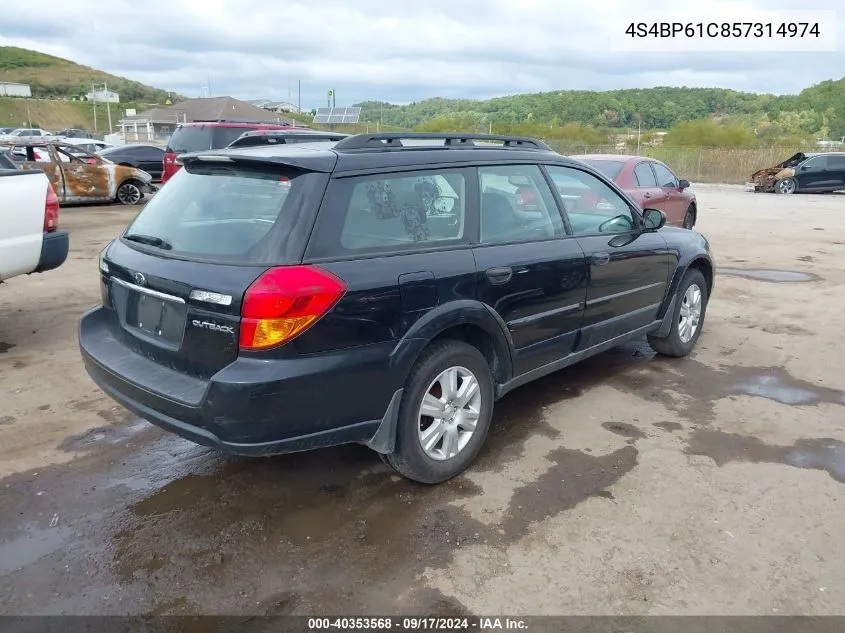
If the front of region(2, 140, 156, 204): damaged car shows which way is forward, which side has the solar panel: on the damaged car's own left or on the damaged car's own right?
on the damaged car's own left

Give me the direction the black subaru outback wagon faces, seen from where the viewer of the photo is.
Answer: facing away from the viewer and to the right of the viewer

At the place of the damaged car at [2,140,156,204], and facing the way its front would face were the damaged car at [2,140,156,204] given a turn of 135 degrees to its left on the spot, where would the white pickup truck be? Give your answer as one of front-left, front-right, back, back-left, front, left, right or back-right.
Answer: back-left

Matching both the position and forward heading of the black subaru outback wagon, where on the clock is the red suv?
The red suv is roughly at 10 o'clock from the black subaru outback wagon.

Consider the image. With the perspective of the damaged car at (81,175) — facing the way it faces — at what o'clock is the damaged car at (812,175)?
the damaged car at (812,175) is roughly at 12 o'clock from the damaged car at (81,175).

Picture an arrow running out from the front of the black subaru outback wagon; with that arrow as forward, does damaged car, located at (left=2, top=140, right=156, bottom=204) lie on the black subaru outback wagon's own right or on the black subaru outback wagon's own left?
on the black subaru outback wagon's own left

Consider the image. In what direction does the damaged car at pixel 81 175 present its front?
to the viewer's right

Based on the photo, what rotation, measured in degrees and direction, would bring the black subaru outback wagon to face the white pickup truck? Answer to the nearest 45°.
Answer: approximately 90° to its left
